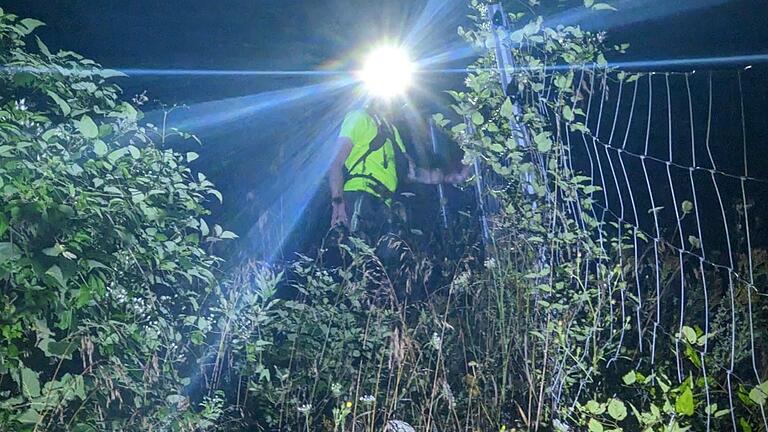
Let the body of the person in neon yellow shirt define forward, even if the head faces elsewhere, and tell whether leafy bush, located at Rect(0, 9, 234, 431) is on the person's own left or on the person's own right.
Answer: on the person's own right

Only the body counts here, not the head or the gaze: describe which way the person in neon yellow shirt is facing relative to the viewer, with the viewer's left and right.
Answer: facing the viewer and to the right of the viewer
